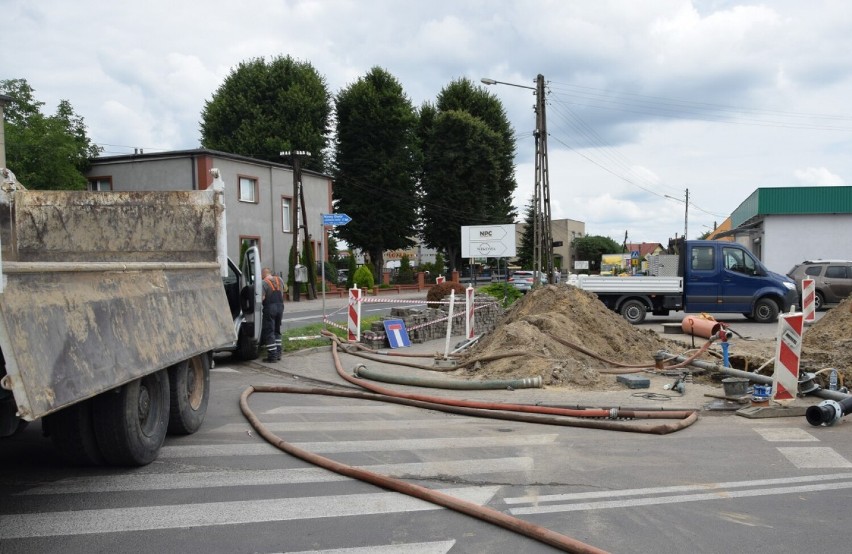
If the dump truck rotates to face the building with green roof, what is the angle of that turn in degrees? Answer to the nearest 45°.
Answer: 0° — it already faces it

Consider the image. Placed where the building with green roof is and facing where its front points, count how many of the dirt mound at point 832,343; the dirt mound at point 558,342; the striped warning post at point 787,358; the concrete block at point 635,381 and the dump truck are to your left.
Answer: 5

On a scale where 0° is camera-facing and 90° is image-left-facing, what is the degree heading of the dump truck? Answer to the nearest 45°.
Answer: approximately 225°

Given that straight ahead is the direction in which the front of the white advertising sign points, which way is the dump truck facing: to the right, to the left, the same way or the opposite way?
the opposite way

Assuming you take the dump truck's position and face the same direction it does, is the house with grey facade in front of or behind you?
in front

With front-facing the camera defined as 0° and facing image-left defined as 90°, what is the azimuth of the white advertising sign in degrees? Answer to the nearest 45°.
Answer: approximately 0°

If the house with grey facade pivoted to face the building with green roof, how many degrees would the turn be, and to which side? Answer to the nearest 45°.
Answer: approximately 45° to its left

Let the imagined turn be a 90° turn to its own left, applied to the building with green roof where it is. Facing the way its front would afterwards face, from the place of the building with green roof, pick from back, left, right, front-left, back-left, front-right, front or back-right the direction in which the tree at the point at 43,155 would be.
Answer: front-right

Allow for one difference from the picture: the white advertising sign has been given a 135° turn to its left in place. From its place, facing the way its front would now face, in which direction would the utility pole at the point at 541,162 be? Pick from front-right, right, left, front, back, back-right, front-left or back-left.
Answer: front
